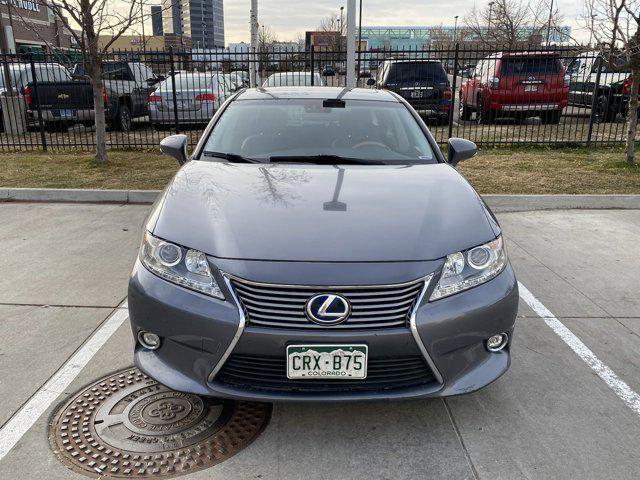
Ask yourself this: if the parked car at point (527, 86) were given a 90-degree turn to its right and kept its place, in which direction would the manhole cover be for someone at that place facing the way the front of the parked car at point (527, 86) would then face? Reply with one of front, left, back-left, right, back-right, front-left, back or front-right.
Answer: back-right

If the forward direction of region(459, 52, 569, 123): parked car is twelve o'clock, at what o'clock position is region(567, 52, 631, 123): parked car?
region(567, 52, 631, 123): parked car is roughly at 3 o'clock from region(459, 52, 569, 123): parked car.

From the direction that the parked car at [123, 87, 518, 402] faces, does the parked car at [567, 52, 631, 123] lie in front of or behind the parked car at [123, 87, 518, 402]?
behind

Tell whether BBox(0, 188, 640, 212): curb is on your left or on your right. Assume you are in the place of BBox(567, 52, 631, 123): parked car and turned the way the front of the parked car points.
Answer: on your left

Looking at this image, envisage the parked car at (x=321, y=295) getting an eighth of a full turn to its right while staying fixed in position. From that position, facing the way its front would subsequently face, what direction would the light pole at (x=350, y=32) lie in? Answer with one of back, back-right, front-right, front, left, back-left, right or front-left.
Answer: back-right

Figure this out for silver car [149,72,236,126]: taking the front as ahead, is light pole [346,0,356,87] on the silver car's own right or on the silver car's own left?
on the silver car's own right

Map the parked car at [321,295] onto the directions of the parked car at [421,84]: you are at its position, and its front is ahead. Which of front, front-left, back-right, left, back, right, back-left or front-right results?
back

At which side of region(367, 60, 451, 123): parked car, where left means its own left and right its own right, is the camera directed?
back

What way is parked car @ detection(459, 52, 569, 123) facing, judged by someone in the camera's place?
facing away from the viewer and to the left of the viewer

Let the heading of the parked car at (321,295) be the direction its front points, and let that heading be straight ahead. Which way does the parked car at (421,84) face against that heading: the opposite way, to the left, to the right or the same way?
the opposite way

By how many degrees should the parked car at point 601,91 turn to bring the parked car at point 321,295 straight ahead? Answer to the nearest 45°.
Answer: approximately 135° to its left

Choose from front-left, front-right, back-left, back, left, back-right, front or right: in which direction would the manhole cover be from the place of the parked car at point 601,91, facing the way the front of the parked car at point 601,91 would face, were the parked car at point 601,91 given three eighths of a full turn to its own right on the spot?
right

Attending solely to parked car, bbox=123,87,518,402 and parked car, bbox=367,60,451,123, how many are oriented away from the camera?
1

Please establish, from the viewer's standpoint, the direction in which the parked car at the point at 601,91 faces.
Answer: facing away from the viewer and to the left of the viewer
